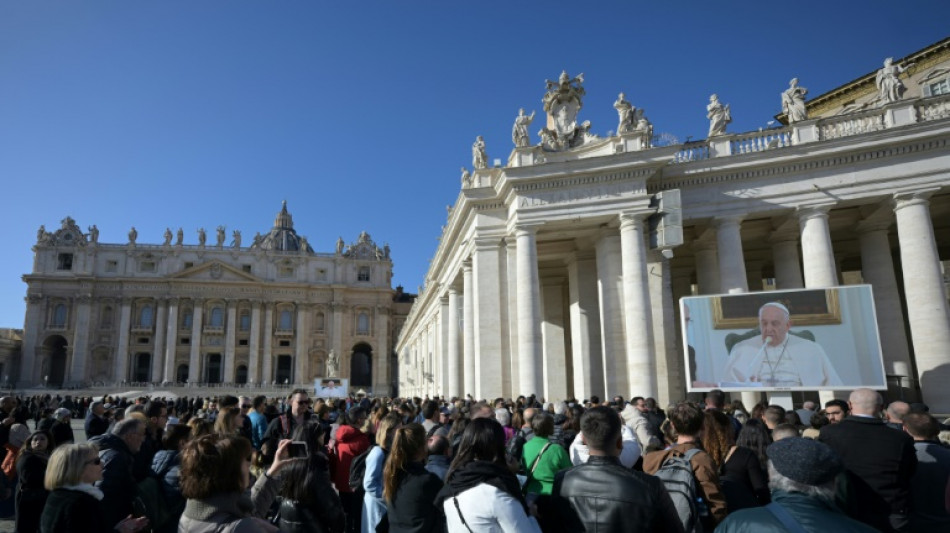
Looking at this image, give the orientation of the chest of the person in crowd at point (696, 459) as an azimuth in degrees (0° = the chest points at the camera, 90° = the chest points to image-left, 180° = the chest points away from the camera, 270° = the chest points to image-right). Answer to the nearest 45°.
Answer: approximately 180°

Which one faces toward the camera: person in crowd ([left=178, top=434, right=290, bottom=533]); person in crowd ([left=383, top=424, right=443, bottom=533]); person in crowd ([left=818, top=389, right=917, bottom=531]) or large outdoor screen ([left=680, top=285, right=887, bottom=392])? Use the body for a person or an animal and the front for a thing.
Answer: the large outdoor screen

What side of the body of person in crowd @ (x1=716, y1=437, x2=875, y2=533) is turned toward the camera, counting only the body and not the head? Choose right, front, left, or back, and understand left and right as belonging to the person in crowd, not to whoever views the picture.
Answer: back

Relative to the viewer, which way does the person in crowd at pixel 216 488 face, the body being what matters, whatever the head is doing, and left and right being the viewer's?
facing away from the viewer and to the right of the viewer

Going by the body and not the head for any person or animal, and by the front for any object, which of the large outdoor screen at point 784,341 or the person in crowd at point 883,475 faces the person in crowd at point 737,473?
the large outdoor screen

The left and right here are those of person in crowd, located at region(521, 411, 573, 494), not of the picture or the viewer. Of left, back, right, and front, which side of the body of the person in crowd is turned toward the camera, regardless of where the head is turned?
back

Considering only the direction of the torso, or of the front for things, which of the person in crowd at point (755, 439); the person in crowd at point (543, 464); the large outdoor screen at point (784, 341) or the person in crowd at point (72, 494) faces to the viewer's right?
the person in crowd at point (72, 494)

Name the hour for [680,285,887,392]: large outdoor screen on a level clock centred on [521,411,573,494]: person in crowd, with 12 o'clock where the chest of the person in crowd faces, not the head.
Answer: The large outdoor screen is roughly at 1 o'clock from the person in crowd.

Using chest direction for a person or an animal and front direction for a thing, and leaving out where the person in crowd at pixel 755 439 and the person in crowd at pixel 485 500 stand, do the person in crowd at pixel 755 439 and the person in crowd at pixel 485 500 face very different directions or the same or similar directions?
same or similar directions

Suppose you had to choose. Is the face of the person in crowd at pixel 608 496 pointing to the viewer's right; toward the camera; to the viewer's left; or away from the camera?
away from the camera

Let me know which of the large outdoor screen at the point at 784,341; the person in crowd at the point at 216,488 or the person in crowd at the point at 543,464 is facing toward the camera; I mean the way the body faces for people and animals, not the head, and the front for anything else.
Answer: the large outdoor screen

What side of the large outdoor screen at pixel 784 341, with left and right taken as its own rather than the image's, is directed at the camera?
front

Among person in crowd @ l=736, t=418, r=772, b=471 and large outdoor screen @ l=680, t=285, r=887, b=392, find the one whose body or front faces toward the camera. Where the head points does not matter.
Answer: the large outdoor screen

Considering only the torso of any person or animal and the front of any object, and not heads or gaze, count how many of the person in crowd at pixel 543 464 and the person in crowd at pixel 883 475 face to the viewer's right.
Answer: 0

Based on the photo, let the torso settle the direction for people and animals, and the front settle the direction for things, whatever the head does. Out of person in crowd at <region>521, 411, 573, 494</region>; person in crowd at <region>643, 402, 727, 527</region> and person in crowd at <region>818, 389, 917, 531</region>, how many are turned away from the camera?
3

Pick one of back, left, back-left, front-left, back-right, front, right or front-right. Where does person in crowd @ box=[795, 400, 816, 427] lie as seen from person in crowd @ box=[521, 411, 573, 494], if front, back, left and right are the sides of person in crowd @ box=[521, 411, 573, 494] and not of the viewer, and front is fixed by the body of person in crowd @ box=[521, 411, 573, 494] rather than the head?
front-right
